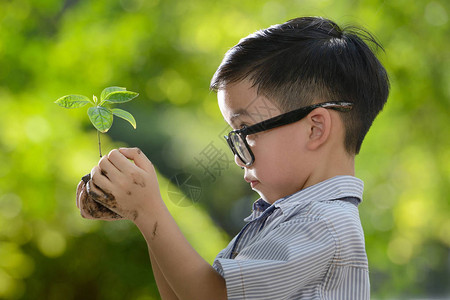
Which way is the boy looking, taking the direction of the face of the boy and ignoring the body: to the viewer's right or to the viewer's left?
to the viewer's left

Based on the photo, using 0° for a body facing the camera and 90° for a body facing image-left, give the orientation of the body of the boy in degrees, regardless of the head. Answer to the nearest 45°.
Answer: approximately 90°
